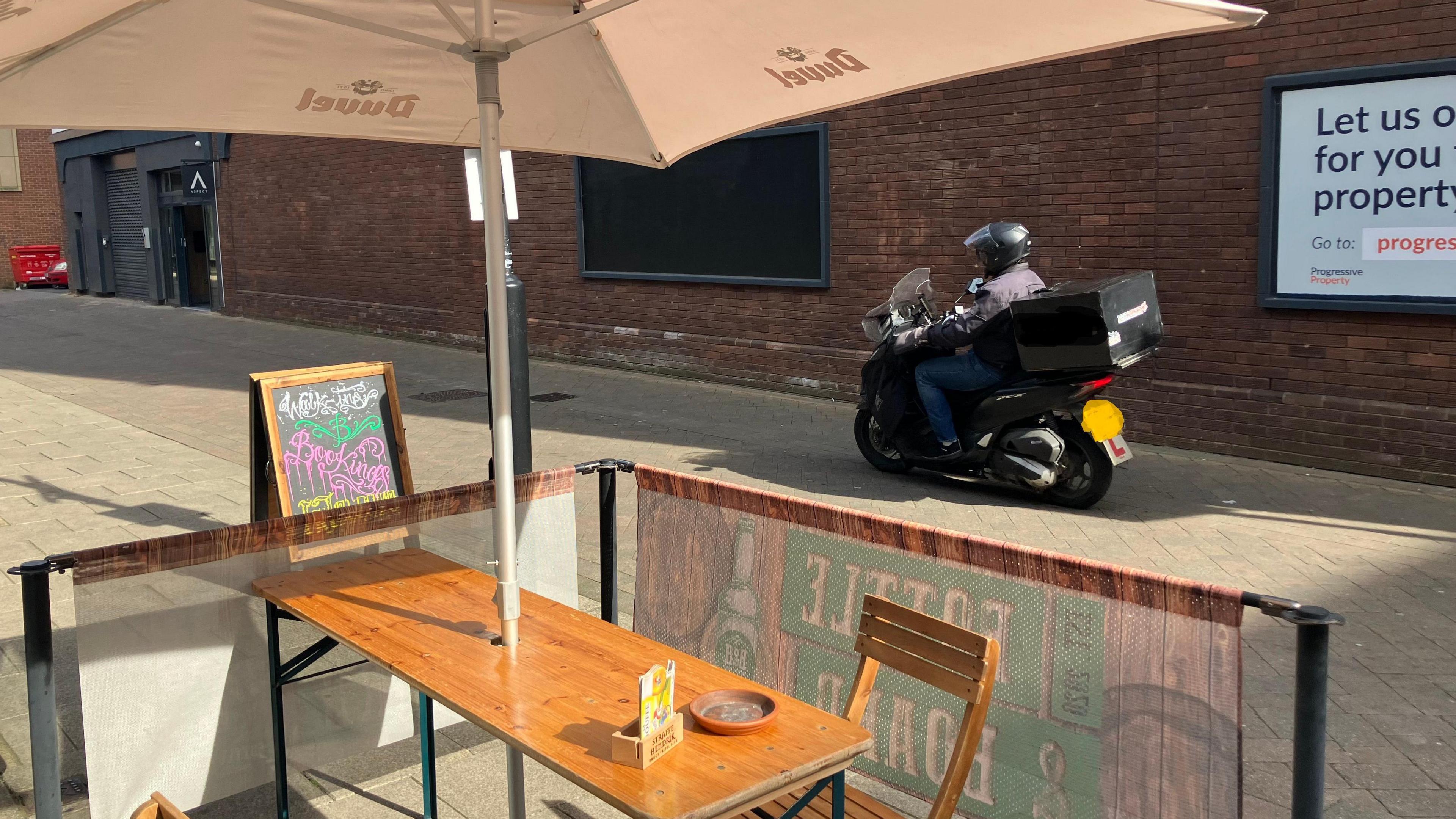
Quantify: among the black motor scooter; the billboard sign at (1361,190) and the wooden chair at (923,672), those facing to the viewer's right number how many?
0

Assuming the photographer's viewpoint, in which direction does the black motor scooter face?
facing away from the viewer and to the left of the viewer

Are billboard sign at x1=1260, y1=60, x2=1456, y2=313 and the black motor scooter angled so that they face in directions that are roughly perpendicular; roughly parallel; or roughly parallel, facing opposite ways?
roughly perpendicular

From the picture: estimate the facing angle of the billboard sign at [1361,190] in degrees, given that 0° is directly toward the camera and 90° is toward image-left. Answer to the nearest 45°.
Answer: approximately 45°

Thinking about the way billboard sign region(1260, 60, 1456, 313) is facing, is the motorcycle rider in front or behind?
in front

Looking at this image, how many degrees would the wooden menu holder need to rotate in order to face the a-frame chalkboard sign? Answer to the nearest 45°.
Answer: approximately 180°

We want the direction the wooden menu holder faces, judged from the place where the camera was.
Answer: facing the viewer and to the right of the viewer

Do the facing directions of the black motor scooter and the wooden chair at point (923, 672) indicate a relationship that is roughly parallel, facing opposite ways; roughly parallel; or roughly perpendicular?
roughly perpendicular

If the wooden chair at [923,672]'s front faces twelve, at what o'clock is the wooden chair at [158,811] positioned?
the wooden chair at [158,811] is roughly at 12 o'clock from the wooden chair at [923,672].

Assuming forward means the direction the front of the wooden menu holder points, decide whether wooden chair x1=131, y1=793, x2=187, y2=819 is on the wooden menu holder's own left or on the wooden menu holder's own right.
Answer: on the wooden menu holder's own right

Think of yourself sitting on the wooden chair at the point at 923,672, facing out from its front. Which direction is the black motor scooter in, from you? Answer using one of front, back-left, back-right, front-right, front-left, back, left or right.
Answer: back-right

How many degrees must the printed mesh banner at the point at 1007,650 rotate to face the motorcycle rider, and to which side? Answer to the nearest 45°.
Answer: approximately 45° to its left

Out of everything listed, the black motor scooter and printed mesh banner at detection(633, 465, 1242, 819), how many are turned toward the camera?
0

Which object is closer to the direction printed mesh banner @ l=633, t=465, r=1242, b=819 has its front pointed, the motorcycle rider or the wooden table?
the motorcycle rider

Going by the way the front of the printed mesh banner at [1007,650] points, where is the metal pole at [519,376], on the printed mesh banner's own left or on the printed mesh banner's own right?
on the printed mesh banner's own left

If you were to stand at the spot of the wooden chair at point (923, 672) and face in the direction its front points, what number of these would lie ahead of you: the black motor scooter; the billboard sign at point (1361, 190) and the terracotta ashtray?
1

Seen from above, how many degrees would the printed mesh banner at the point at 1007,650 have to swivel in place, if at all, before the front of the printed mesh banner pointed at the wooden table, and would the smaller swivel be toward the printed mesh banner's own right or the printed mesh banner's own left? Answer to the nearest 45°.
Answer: approximately 135° to the printed mesh banner's own left

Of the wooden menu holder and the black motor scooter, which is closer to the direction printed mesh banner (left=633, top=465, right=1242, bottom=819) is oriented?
the black motor scooter
